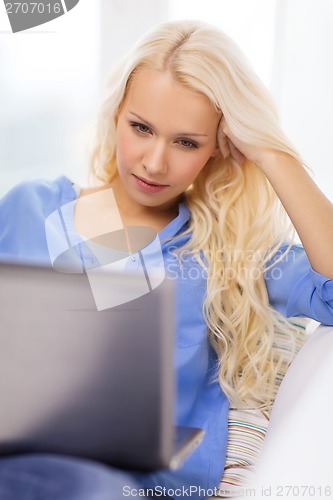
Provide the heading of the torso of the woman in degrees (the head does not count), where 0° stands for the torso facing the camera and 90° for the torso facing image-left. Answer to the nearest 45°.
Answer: approximately 45°

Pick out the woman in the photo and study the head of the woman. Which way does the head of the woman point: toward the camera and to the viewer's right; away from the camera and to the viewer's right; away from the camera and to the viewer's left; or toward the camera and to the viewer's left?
toward the camera and to the viewer's left

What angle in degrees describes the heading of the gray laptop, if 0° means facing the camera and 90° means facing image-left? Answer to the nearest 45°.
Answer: approximately 225°
